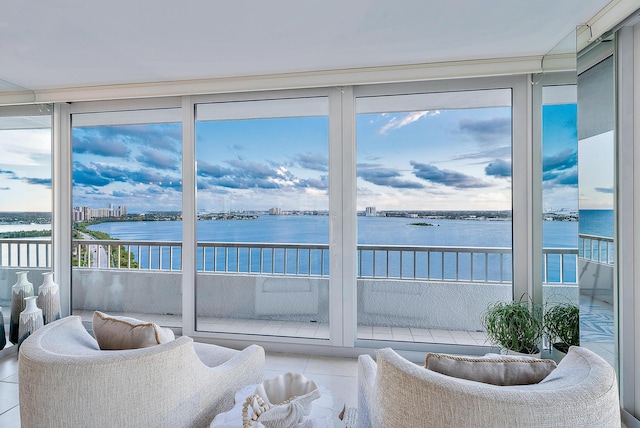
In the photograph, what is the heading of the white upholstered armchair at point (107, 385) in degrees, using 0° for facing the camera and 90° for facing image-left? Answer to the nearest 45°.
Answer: approximately 225°

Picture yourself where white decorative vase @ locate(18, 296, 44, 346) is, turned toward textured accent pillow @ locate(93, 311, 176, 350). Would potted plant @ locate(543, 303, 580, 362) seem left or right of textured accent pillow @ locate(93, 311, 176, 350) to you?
left

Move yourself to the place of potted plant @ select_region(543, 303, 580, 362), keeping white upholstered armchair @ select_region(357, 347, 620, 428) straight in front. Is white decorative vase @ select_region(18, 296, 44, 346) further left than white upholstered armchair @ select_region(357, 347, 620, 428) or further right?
right
